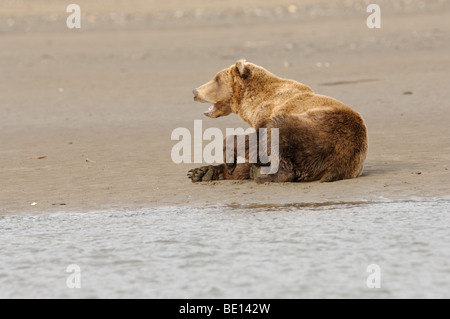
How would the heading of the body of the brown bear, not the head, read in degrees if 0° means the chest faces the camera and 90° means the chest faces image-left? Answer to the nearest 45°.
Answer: approximately 90°
